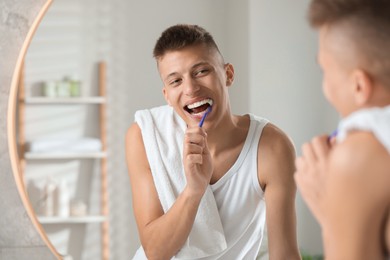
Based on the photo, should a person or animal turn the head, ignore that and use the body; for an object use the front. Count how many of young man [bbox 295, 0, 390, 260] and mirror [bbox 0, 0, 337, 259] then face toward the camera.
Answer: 1

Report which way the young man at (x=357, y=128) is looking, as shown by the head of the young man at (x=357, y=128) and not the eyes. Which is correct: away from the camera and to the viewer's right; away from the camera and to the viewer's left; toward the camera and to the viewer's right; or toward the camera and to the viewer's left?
away from the camera and to the viewer's left

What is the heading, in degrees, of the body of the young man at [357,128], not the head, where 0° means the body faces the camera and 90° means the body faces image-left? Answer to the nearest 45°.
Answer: approximately 135°

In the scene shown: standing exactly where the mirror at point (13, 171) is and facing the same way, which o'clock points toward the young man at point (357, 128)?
The young man is roughly at 11 o'clock from the mirror.

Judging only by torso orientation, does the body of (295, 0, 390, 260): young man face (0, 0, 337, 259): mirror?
yes
